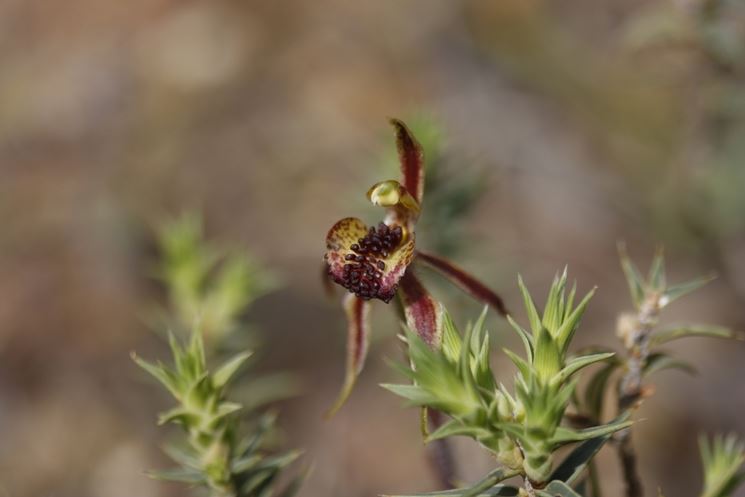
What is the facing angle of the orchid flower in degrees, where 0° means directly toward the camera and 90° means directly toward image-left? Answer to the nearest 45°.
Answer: approximately 45°

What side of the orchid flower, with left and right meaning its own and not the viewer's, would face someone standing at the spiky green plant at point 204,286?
right
